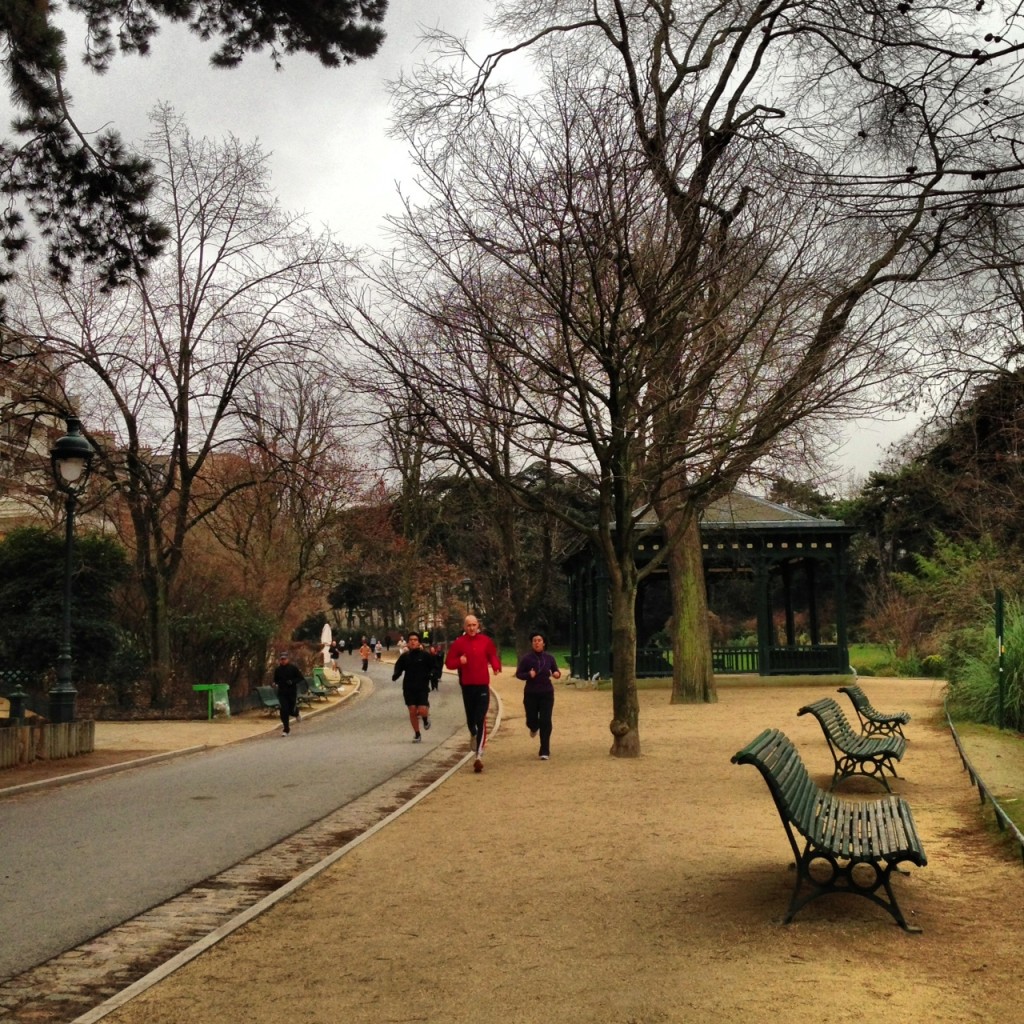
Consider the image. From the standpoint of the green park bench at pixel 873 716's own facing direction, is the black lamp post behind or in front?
behind

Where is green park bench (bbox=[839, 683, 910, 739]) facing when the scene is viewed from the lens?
facing to the right of the viewer

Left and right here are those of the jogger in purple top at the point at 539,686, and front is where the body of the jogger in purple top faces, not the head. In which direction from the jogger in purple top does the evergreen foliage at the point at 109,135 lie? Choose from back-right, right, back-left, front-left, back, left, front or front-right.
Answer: front-right

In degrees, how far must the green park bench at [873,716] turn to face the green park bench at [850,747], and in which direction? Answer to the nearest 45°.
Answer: approximately 90° to its right

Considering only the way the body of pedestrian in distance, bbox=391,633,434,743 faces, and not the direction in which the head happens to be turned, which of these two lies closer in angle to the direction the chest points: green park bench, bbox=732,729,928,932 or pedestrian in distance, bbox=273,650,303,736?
the green park bench

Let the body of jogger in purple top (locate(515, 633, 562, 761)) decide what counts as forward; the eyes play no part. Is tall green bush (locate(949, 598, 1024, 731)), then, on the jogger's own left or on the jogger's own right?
on the jogger's own left

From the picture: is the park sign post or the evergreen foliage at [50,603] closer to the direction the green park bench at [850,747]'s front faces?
the park sign post

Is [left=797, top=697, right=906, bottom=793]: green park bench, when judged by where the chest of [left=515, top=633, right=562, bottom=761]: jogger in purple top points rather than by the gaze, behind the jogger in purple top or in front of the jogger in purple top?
in front

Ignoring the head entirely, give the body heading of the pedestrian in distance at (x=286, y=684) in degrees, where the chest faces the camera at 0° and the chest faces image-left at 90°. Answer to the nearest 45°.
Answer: approximately 0°

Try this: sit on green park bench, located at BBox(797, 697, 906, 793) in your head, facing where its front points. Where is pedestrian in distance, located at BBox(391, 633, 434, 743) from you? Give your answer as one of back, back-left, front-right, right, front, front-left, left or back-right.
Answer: back-left
